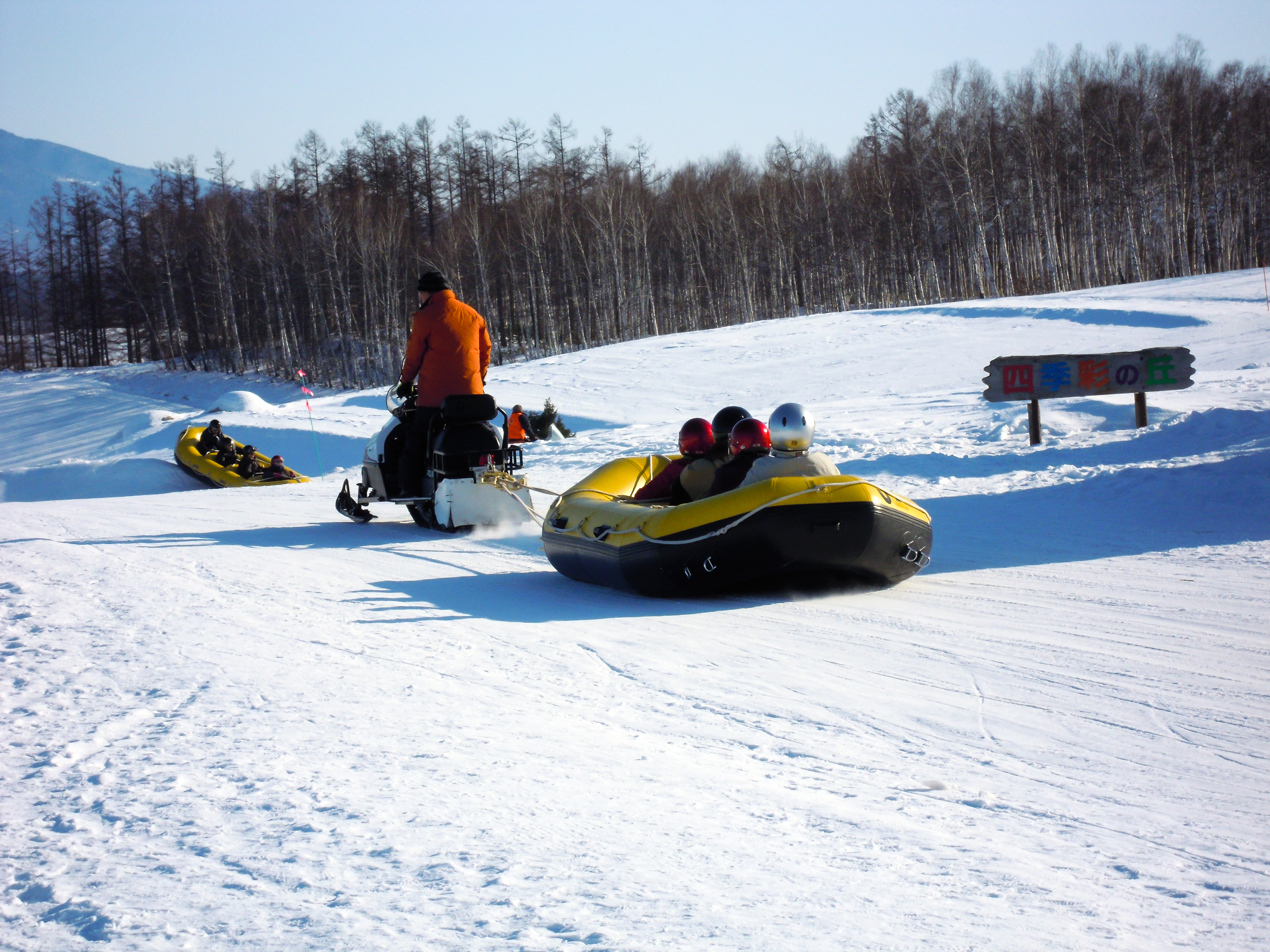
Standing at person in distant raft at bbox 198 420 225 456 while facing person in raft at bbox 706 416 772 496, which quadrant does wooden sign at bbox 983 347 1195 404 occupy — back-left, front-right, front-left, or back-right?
front-left

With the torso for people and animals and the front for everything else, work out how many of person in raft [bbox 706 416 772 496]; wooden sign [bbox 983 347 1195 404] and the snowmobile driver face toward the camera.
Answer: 1

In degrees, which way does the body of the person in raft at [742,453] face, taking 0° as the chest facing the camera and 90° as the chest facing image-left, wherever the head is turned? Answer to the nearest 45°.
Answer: approximately 135°

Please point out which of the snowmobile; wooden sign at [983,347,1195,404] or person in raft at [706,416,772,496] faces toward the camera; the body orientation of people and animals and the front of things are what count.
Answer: the wooden sign

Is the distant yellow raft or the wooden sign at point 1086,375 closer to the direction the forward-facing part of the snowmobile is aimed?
the distant yellow raft

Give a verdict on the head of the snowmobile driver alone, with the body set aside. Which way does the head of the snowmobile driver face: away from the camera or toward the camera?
away from the camera

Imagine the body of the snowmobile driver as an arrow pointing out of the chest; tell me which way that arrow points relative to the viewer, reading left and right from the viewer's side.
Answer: facing away from the viewer and to the left of the viewer

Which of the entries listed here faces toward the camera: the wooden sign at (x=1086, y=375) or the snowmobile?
the wooden sign

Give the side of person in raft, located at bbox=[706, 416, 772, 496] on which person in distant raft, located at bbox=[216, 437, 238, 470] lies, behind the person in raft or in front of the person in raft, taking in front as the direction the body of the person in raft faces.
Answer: in front

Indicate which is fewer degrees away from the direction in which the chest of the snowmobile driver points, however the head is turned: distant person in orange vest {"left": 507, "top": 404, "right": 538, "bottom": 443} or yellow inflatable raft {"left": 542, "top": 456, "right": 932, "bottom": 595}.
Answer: the distant person in orange vest

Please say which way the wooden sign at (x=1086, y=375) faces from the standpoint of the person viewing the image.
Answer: facing the viewer

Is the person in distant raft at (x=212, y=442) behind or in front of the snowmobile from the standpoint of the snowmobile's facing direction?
in front

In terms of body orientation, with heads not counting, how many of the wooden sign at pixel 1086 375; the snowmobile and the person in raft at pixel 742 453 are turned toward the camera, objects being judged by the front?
1

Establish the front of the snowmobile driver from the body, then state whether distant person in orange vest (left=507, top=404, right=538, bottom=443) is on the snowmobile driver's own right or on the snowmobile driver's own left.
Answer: on the snowmobile driver's own right
